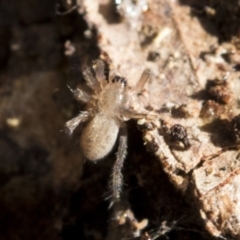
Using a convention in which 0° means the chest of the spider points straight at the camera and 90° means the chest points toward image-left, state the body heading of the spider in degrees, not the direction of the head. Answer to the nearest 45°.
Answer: approximately 180°
